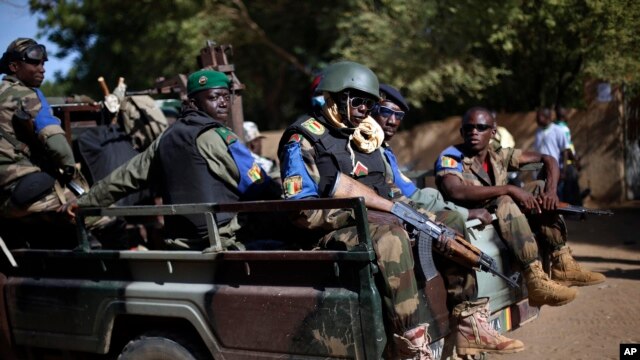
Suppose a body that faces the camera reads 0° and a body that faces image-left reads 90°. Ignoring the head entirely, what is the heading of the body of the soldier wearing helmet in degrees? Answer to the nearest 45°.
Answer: approximately 315°

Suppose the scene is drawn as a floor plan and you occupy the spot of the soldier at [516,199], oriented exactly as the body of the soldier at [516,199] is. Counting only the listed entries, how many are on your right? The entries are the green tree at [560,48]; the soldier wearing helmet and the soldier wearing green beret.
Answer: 2

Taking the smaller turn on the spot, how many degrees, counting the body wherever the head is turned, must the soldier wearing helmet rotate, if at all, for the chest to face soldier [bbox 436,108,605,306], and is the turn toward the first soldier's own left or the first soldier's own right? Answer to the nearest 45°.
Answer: approximately 90° to the first soldier's own left

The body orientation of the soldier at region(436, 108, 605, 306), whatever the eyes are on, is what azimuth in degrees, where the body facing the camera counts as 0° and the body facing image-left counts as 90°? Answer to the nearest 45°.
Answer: approximately 315°

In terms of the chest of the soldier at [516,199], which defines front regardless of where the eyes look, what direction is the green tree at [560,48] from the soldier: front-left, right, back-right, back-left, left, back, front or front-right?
back-left

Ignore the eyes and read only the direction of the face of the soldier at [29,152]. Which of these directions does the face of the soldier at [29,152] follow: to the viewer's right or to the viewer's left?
to the viewer's right

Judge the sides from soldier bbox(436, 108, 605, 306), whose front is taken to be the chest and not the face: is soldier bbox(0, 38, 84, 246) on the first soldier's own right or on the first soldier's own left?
on the first soldier's own right

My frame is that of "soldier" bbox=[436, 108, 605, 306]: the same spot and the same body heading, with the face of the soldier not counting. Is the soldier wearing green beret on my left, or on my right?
on my right
